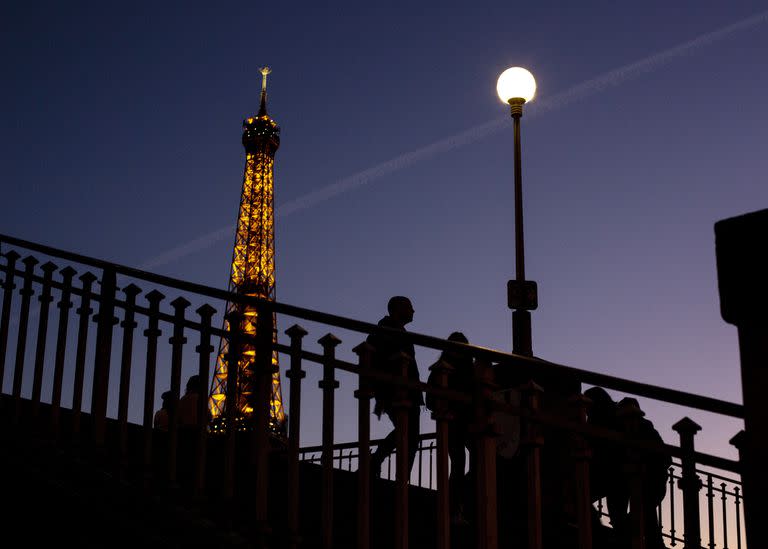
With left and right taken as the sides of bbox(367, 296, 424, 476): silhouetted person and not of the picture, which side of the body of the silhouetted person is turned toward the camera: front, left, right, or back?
right

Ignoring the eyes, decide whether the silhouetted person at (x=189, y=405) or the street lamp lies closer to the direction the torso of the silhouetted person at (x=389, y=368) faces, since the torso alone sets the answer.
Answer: the street lamp

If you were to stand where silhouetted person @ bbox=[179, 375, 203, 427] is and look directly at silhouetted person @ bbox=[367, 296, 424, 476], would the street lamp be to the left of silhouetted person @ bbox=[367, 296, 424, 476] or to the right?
left
